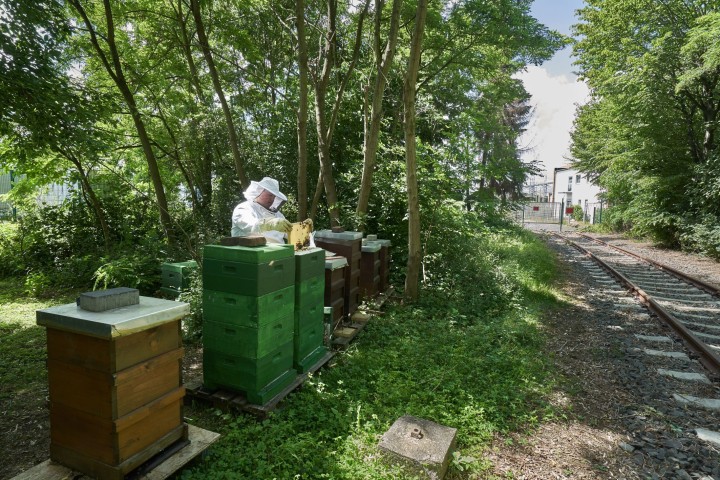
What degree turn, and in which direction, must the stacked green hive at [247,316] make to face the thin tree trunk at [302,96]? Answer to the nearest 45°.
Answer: approximately 135° to its left

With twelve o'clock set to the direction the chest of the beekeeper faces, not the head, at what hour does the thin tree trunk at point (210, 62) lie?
The thin tree trunk is roughly at 7 o'clock from the beekeeper.

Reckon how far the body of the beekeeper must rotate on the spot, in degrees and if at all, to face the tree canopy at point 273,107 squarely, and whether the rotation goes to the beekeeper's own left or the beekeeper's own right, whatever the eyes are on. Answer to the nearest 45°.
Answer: approximately 135° to the beekeeper's own left

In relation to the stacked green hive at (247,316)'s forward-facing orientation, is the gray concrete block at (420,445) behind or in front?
in front

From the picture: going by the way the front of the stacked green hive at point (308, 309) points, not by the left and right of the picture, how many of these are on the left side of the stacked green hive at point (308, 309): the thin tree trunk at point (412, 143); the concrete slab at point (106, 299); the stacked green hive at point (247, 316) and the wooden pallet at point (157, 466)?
1

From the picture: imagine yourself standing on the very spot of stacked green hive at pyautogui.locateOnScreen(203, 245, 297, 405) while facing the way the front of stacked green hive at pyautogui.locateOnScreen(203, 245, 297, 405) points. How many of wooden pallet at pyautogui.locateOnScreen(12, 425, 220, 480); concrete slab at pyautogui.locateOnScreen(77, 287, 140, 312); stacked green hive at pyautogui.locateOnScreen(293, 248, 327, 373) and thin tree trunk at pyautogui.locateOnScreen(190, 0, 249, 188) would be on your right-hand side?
2

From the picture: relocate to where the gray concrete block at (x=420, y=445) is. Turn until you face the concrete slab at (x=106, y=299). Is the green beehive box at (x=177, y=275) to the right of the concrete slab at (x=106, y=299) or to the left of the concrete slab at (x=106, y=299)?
right

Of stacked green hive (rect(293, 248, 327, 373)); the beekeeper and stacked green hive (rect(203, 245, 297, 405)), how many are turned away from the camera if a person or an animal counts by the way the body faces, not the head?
0

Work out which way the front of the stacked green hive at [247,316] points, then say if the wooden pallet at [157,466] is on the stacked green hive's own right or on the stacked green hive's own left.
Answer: on the stacked green hive's own right

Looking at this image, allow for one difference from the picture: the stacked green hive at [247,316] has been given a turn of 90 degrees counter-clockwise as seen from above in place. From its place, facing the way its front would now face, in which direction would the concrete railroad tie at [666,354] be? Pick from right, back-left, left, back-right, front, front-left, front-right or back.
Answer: front-right

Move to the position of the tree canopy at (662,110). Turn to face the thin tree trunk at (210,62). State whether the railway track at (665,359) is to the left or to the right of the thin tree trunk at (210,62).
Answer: left

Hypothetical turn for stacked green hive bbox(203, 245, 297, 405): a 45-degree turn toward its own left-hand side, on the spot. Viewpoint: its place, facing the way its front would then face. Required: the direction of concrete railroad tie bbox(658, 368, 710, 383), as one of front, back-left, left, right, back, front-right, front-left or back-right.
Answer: front

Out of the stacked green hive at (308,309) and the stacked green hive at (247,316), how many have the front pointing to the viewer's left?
0

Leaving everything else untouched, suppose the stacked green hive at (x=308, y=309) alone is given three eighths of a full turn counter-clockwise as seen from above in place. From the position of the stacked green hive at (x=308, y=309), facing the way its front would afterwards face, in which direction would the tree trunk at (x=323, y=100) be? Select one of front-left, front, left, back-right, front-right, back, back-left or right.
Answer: front

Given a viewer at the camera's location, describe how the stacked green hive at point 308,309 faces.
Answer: facing the viewer and to the right of the viewer

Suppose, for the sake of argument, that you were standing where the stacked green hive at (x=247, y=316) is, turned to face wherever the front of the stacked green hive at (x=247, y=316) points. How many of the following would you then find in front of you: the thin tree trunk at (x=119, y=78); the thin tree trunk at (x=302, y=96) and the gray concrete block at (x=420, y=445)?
1

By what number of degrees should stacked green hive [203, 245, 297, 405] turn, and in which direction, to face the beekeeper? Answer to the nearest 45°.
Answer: approximately 135° to its left

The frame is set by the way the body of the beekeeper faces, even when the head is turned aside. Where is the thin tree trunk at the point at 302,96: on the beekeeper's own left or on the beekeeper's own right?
on the beekeeper's own left

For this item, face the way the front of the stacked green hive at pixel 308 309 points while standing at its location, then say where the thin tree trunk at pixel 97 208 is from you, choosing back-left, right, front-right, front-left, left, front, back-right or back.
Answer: back

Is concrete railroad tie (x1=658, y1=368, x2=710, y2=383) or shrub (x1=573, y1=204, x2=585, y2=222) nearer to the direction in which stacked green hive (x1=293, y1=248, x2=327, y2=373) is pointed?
the concrete railroad tie
